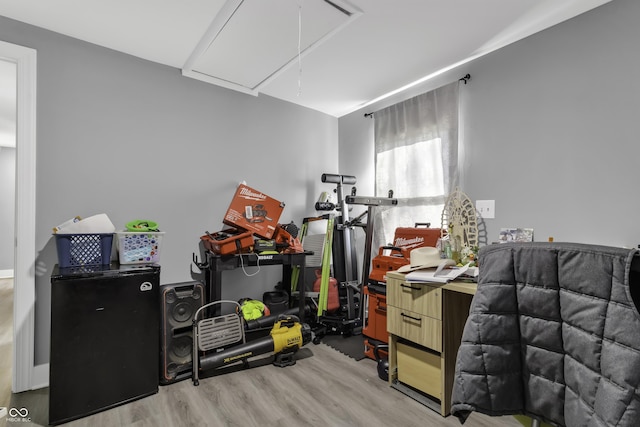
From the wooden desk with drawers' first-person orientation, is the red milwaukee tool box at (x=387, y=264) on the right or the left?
on its right

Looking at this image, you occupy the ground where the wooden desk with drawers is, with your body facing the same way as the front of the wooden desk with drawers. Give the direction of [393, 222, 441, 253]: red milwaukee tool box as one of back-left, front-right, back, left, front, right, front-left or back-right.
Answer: back-right

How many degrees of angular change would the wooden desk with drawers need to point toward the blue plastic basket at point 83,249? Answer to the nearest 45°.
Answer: approximately 45° to its right

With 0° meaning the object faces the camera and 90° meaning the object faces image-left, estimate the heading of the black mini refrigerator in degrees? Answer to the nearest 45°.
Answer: approximately 315°

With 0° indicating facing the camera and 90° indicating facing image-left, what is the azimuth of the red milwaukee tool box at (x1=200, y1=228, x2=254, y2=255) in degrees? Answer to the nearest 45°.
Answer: approximately 315°

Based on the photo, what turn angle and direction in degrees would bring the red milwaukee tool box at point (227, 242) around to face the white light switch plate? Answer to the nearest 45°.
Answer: approximately 45° to its left
